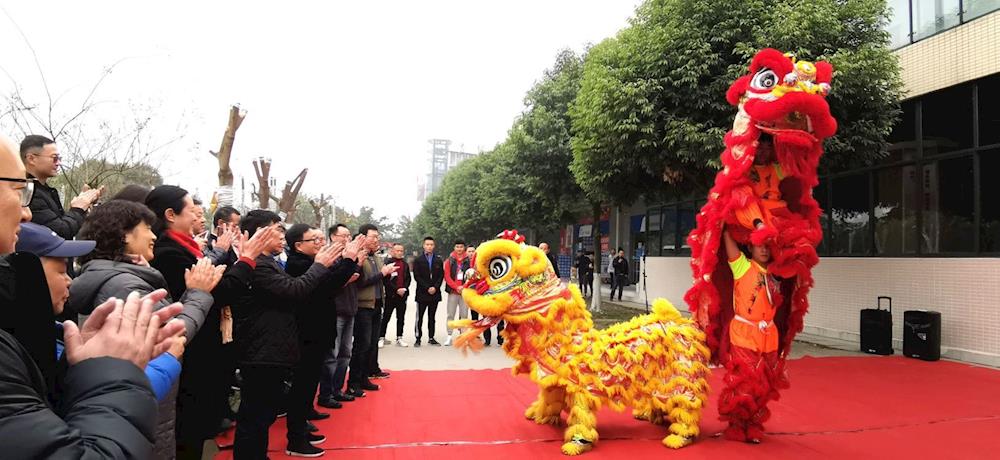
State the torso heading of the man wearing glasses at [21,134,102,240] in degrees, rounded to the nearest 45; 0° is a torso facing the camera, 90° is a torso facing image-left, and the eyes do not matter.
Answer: approximately 270°

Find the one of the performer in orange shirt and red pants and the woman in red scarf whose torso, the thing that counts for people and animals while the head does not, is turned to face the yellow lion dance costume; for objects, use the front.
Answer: the woman in red scarf

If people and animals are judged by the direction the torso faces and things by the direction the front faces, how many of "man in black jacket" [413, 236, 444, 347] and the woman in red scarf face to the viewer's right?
1

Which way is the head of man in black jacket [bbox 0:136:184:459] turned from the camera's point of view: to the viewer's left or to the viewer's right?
to the viewer's right

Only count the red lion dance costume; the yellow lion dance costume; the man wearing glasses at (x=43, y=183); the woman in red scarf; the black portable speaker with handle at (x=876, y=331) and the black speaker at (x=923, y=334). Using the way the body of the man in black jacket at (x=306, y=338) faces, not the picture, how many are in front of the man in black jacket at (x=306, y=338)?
4

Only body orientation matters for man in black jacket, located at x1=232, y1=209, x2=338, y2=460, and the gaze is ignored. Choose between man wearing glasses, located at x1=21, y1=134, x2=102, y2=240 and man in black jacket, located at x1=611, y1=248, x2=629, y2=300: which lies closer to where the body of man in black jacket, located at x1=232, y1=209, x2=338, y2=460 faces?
the man in black jacket

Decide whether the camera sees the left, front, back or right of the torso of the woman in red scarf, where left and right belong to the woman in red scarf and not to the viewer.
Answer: right

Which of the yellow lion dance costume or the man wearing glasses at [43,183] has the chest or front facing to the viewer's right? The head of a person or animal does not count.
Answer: the man wearing glasses

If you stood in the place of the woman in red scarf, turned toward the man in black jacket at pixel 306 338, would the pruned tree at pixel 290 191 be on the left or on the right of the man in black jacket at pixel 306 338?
left

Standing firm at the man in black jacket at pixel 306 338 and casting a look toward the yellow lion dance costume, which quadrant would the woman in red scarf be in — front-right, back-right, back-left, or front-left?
back-right

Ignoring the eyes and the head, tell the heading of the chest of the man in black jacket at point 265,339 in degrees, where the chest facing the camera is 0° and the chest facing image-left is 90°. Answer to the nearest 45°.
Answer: approximately 270°

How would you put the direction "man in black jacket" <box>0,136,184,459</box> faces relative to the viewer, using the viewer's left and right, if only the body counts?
facing to the right of the viewer
